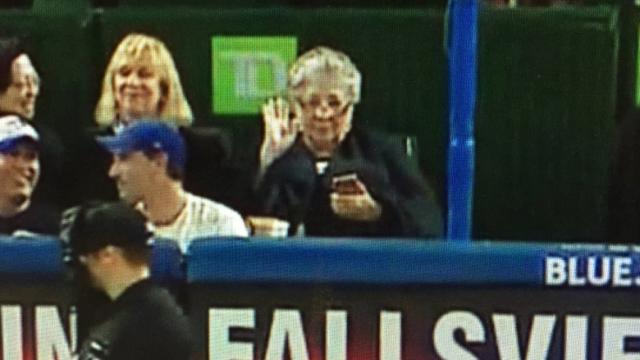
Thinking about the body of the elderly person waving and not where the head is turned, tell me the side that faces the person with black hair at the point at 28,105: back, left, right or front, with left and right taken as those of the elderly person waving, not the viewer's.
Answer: right

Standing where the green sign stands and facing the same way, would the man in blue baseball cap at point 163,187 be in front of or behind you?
in front

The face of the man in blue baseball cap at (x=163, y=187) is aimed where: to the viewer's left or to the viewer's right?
to the viewer's left

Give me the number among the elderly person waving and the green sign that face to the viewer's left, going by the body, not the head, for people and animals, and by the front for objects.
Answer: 0

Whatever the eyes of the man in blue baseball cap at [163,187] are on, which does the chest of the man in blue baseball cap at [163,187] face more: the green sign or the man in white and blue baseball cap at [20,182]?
the man in white and blue baseball cap

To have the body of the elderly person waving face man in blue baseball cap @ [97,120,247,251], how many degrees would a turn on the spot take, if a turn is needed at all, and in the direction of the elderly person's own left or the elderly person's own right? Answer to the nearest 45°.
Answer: approximately 45° to the elderly person's own right

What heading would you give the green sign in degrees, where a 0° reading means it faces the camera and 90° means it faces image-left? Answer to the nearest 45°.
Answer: approximately 0°
